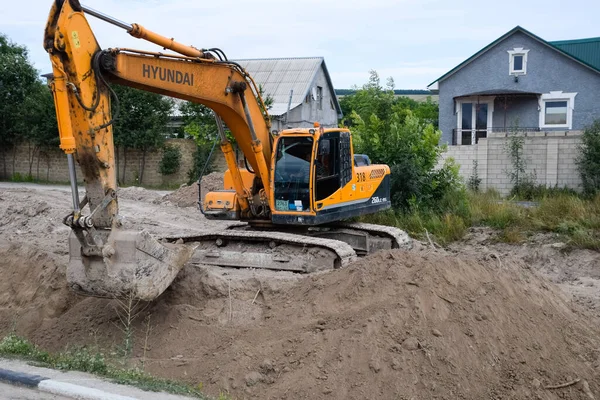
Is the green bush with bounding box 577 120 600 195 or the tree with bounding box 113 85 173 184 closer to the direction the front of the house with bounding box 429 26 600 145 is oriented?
the green bush

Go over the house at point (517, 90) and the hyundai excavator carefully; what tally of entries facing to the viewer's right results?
0

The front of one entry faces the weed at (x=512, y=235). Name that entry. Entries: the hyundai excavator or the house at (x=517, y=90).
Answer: the house

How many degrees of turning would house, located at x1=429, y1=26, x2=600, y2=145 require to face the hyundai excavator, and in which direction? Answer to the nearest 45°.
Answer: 0° — it already faces it

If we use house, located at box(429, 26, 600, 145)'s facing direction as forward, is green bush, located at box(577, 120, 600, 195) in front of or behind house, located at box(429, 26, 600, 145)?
in front

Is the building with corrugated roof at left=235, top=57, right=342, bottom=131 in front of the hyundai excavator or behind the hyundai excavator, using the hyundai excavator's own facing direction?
behind

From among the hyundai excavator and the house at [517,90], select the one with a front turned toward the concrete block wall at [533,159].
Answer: the house

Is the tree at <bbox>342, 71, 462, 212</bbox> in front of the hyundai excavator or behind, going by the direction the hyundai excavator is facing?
behind

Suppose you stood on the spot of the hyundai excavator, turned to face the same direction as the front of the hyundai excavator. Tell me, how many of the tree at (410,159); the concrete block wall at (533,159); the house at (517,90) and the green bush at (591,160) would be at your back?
4

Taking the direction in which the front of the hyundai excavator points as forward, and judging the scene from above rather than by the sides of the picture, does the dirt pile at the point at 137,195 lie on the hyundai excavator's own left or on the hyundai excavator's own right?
on the hyundai excavator's own right

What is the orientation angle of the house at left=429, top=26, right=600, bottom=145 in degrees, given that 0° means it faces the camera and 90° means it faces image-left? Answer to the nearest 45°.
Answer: approximately 0°

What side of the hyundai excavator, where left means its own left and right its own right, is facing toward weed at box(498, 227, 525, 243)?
back
